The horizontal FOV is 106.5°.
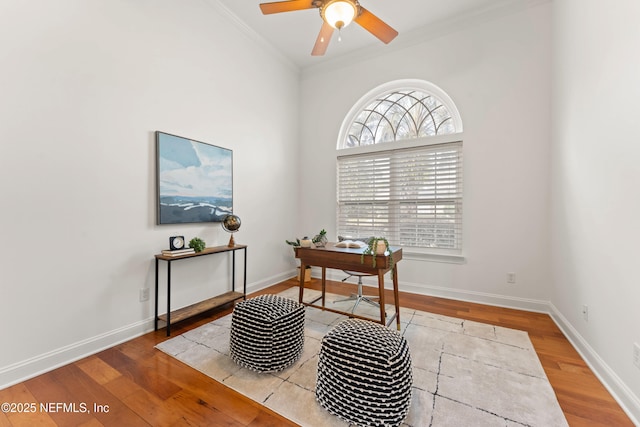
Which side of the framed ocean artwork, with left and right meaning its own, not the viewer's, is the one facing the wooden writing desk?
front

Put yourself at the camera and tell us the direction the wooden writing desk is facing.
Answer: facing away from the viewer and to the right of the viewer

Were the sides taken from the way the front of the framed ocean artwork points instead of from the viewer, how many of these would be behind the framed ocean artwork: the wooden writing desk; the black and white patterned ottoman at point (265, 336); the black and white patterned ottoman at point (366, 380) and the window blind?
0

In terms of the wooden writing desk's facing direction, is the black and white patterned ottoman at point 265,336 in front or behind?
behind

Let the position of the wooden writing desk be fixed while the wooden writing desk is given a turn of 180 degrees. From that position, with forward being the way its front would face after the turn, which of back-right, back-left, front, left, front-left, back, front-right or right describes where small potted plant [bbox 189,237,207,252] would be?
front-right

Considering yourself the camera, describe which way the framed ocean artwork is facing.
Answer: facing the viewer and to the right of the viewer

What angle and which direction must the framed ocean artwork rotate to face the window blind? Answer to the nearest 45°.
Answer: approximately 45° to its left

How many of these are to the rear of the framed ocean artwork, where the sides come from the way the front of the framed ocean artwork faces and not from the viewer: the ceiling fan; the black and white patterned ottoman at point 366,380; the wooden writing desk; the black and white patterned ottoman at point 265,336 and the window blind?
0

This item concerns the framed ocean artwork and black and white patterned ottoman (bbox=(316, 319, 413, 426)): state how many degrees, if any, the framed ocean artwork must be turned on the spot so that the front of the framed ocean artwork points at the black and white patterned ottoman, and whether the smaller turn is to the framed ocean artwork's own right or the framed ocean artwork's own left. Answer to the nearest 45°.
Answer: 0° — it already faces it

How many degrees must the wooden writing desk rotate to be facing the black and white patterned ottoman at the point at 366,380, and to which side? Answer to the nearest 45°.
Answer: approximately 135° to its right

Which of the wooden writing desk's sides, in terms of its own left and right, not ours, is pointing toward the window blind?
front

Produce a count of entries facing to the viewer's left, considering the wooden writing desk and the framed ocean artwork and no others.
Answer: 0

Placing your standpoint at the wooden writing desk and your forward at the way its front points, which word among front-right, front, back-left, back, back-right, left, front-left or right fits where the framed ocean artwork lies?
back-left

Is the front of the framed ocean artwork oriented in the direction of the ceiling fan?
yes
